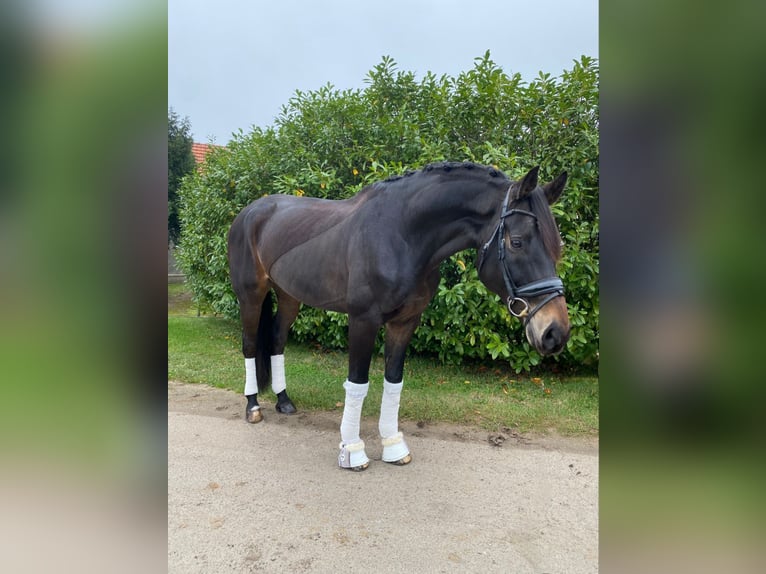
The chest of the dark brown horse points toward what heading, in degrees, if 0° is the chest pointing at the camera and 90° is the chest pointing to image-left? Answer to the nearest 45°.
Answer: approximately 315°

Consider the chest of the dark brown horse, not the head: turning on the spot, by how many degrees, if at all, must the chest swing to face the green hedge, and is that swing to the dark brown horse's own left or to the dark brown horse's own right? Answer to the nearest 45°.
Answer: approximately 135° to the dark brown horse's own left
